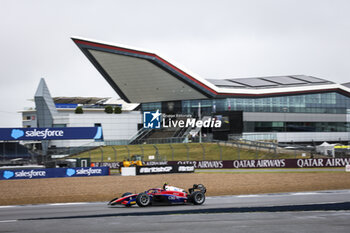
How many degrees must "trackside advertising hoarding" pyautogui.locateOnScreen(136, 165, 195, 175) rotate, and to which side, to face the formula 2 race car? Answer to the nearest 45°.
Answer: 0° — it already faces it

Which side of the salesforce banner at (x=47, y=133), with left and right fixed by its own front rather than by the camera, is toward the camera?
front

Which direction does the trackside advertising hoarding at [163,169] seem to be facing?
toward the camera

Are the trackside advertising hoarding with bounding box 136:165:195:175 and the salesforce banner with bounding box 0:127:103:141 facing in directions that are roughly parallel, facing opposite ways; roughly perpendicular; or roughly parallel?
roughly parallel

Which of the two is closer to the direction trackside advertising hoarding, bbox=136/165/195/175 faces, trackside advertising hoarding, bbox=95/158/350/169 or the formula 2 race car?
the formula 2 race car

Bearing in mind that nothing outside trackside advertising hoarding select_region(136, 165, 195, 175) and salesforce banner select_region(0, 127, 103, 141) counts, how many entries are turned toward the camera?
2

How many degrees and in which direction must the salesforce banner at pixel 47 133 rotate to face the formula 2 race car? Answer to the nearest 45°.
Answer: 0° — it already faces it

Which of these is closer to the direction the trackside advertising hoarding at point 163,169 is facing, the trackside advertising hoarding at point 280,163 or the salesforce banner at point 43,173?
the salesforce banner

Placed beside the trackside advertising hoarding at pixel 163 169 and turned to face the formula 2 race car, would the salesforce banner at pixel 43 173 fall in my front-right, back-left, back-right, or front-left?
front-right

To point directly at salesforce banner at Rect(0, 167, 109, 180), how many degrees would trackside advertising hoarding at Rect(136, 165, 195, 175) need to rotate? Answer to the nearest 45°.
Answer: approximately 90° to its right
